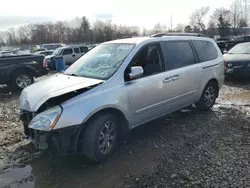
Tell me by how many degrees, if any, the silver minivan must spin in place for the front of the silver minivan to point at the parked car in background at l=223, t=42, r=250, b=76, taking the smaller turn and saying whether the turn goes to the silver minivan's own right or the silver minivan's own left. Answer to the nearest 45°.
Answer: approximately 180°

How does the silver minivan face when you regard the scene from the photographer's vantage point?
facing the viewer and to the left of the viewer

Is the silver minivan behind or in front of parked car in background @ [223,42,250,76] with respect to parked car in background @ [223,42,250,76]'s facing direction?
in front

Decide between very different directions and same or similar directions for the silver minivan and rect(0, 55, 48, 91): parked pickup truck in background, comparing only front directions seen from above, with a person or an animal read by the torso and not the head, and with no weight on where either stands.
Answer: same or similar directions

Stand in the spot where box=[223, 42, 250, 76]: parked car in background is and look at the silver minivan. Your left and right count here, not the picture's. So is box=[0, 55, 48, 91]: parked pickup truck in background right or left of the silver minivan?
right

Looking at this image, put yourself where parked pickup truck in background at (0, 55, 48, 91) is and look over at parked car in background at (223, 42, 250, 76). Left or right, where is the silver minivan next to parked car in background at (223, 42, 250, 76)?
right

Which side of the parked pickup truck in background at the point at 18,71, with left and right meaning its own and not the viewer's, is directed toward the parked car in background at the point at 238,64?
back

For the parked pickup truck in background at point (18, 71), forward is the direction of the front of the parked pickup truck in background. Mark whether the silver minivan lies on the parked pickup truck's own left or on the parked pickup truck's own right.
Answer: on the parked pickup truck's own left
